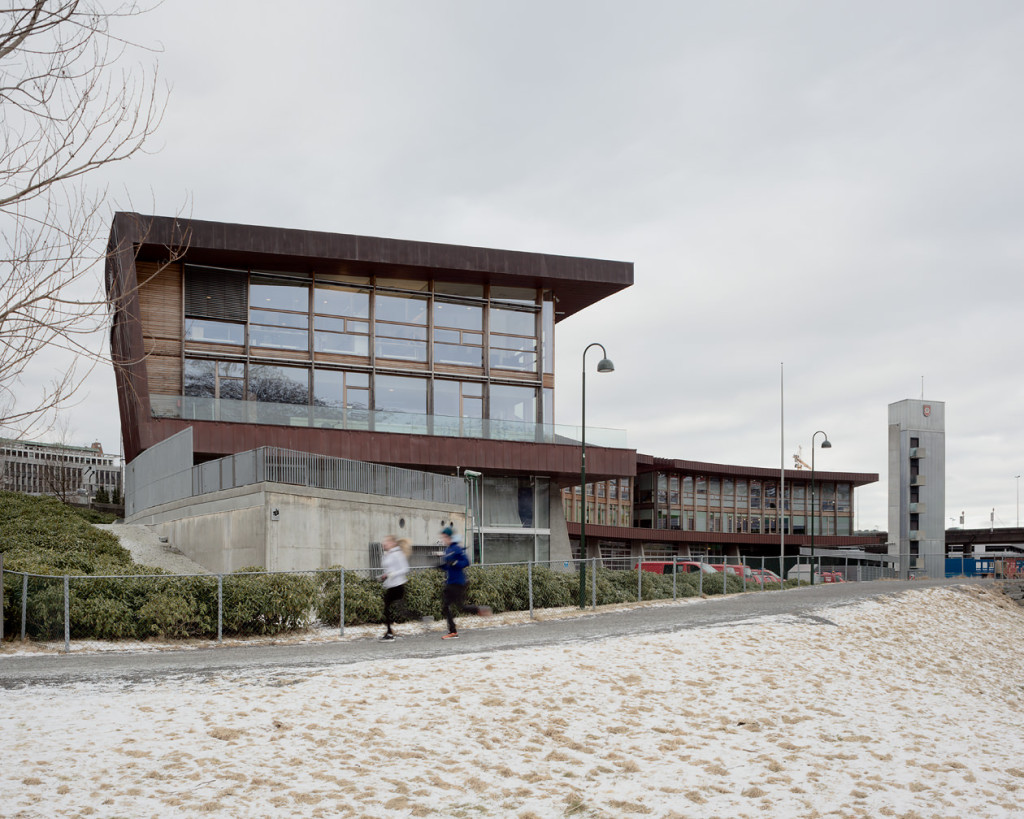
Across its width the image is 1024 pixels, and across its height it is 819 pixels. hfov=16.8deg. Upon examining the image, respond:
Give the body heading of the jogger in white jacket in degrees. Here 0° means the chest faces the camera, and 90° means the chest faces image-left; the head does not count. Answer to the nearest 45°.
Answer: approximately 90°

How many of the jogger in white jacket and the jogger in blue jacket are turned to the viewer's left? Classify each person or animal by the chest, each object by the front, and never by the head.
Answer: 2

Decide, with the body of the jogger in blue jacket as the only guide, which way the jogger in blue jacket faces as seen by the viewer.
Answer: to the viewer's left

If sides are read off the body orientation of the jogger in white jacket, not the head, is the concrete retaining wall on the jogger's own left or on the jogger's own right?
on the jogger's own right

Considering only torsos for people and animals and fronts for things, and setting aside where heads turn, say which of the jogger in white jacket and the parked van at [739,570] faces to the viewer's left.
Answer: the jogger in white jacket

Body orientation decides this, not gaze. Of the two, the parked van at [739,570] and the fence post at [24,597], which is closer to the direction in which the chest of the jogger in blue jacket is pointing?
the fence post

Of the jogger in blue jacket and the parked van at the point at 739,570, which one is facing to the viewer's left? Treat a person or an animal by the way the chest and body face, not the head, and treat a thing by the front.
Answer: the jogger in blue jacket

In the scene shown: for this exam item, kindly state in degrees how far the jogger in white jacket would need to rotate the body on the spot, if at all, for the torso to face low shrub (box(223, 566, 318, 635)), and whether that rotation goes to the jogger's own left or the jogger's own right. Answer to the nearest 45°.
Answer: approximately 45° to the jogger's own right
